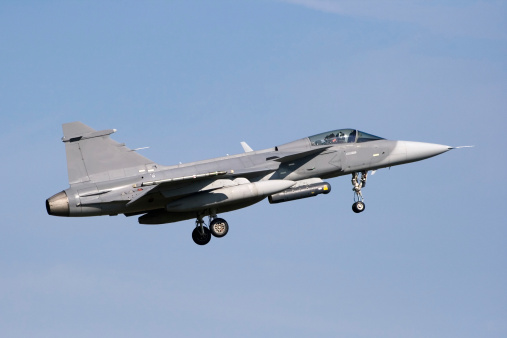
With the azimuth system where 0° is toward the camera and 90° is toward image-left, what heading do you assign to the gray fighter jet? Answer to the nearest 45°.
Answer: approximately 270°
